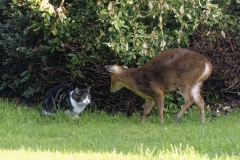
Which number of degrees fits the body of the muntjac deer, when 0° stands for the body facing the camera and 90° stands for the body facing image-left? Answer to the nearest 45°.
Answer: approximately 90°
